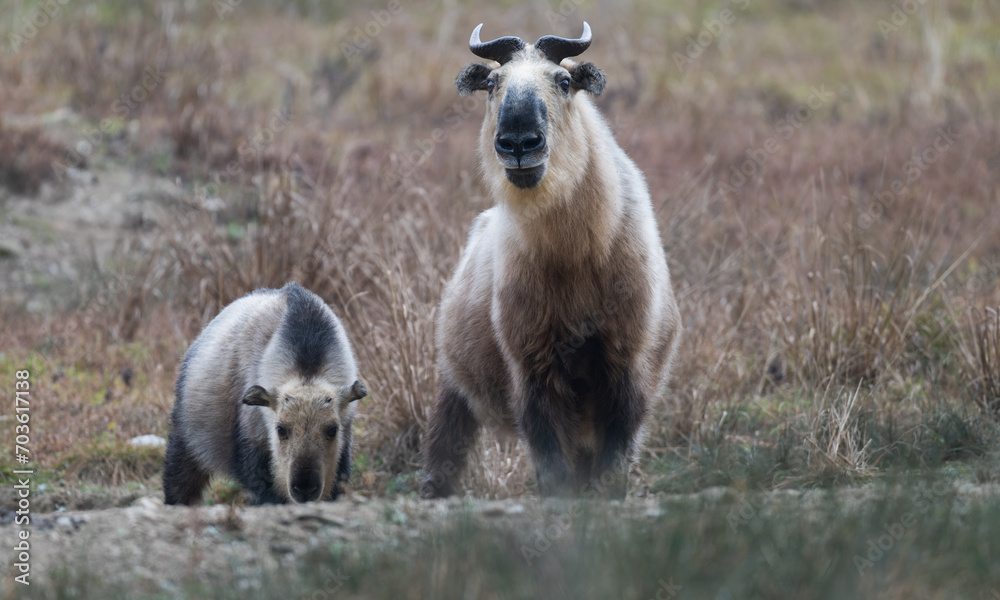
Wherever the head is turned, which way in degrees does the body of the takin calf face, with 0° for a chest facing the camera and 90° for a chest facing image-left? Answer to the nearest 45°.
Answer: approximately 315°

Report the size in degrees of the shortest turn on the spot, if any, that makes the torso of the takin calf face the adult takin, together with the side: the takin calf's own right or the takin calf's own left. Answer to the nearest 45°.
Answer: approximately 45° to the takin calf's own left

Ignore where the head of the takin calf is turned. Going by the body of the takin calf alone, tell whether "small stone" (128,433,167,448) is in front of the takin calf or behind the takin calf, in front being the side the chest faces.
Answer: behind

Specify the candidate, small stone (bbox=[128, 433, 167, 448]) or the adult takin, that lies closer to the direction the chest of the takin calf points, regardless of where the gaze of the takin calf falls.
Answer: the adult takin
